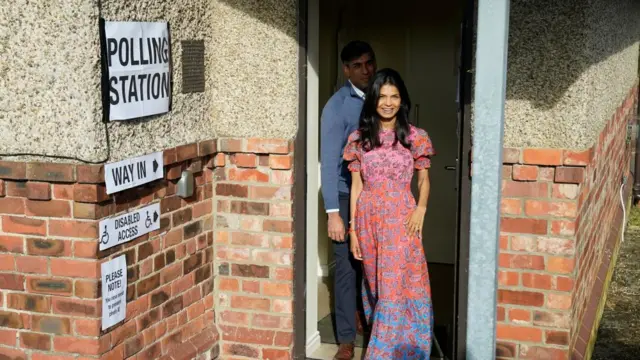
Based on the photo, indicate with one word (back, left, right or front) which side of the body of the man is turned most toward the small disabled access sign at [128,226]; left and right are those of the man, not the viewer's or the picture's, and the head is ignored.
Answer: right

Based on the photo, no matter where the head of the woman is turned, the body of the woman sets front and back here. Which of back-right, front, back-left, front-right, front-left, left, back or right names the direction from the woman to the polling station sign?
front-right

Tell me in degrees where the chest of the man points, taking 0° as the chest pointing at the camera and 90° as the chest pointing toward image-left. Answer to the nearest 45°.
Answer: approximately 315°

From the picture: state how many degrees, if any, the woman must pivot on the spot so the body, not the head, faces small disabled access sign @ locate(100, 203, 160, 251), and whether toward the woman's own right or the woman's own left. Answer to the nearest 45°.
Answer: approximately 45° to the woman's own right

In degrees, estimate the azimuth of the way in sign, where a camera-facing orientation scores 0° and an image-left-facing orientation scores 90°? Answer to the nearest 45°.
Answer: approximately 315°

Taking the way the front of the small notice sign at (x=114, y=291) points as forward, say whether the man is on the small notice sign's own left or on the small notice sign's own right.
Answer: on the small notice sign's own left

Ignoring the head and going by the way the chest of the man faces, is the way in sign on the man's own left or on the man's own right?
on the man's own right

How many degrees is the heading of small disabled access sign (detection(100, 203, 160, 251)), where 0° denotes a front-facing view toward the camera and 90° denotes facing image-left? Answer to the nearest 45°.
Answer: approximately 315°

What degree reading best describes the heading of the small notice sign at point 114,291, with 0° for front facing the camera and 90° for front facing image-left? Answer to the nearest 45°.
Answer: approximately 315°

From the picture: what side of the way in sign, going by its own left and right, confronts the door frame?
left

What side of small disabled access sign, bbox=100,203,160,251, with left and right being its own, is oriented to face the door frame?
left

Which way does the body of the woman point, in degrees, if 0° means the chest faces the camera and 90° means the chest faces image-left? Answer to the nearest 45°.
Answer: approximately 0°
